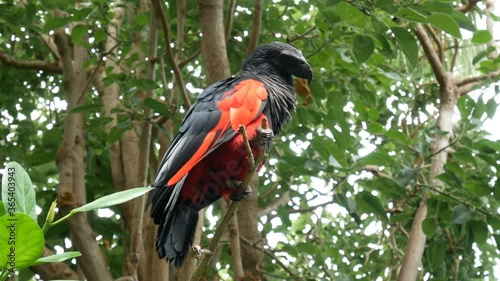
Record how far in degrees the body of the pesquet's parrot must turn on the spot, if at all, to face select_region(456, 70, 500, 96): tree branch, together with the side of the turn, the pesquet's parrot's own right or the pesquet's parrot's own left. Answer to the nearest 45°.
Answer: approximately 45° to the pesquet's parrot's own left

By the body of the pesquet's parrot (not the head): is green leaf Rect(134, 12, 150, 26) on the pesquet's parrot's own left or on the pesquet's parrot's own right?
on the pesquet's parrot's own left

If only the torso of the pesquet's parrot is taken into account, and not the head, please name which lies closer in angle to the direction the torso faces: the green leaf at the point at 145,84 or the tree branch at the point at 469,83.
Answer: the tree branch

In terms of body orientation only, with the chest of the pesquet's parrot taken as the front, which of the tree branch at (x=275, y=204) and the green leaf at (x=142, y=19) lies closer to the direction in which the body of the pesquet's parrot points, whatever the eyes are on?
the tree branch

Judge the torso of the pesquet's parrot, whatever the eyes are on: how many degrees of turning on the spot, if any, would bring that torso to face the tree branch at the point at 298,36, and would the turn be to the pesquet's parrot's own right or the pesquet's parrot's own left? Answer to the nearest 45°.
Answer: approximately 90° to the pesquet's parrot's own left

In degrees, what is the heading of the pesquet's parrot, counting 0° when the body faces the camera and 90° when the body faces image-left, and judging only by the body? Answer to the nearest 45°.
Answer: approximately 270°
